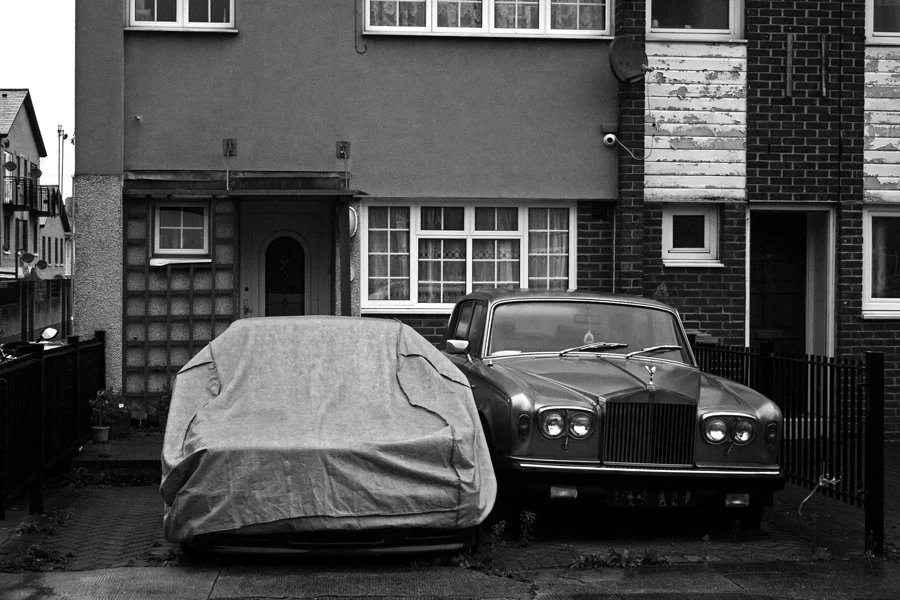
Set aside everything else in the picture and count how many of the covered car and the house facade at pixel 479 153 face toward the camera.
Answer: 2

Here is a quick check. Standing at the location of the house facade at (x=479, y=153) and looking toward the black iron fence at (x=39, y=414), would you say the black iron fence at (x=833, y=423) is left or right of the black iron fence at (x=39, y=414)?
left

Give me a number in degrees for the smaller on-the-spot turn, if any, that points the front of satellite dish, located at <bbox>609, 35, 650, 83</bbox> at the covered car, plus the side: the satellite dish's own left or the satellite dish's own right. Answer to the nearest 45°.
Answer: approximately 45° to the satellite dish's own right

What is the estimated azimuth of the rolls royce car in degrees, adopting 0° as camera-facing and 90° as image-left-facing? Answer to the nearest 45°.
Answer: approximately 0°

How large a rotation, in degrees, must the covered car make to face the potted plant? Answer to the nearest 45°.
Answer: approximately 135° to its right

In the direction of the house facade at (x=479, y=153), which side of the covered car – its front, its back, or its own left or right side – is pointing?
back

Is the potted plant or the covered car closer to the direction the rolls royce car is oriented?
the covered car

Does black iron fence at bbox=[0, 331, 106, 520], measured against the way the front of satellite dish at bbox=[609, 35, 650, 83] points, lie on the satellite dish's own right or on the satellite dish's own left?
on the satellite dish's own right

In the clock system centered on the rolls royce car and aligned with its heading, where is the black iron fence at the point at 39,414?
The black iron fence is roughly at 3 o'clock from the rolls royce car.

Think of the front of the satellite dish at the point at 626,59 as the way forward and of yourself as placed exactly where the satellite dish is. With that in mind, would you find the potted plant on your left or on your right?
on your right
